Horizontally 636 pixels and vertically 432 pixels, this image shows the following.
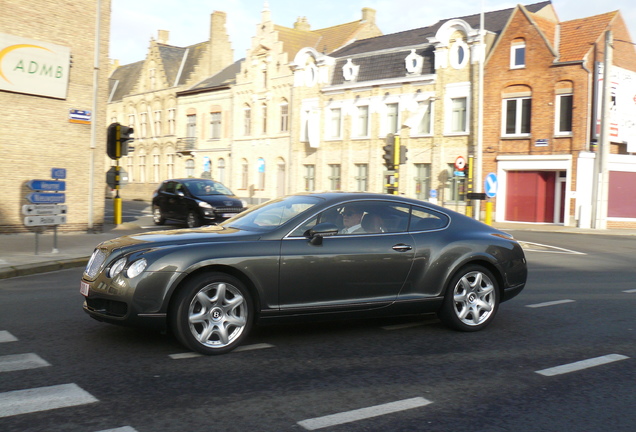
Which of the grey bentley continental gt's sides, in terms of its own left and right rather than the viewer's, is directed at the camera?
left

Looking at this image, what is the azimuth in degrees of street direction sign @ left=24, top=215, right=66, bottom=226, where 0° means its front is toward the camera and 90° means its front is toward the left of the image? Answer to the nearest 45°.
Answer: approximately 0°

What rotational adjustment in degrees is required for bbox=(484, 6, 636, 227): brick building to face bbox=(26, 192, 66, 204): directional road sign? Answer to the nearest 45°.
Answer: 0° — it already faces it

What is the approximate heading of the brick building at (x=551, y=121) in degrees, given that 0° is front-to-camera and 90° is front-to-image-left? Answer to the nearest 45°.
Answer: approximately 0°
